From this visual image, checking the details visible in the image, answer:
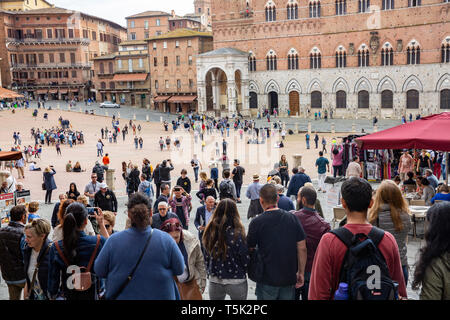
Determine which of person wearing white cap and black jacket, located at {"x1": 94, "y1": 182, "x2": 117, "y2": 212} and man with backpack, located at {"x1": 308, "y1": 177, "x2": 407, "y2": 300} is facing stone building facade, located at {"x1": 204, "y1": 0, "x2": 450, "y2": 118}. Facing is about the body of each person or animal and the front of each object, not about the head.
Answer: the man with backpack

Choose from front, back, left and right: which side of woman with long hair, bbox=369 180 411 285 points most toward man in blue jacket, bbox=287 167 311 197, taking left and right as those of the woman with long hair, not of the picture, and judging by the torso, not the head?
front

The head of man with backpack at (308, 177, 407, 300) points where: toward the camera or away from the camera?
away from the camera

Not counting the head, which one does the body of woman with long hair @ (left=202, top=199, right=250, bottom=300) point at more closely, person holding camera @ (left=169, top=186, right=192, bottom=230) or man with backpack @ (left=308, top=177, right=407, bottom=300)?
the person holding camera

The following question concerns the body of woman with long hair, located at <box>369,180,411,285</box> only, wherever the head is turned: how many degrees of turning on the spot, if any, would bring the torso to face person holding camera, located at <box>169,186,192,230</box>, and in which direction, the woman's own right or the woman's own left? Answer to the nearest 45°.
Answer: approximately 45° to the woman's own left

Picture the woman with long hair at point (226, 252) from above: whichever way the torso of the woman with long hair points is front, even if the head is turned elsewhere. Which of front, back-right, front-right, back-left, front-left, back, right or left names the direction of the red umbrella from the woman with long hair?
front-right

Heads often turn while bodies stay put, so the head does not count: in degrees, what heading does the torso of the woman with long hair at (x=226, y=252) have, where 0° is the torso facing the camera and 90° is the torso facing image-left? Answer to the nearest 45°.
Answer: approximately 180°

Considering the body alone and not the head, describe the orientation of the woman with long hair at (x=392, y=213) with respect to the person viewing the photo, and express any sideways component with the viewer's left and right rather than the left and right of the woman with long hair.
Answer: facing away from the viewer

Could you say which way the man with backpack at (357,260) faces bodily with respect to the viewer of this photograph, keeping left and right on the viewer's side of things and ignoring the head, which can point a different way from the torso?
facing away from the viewer
